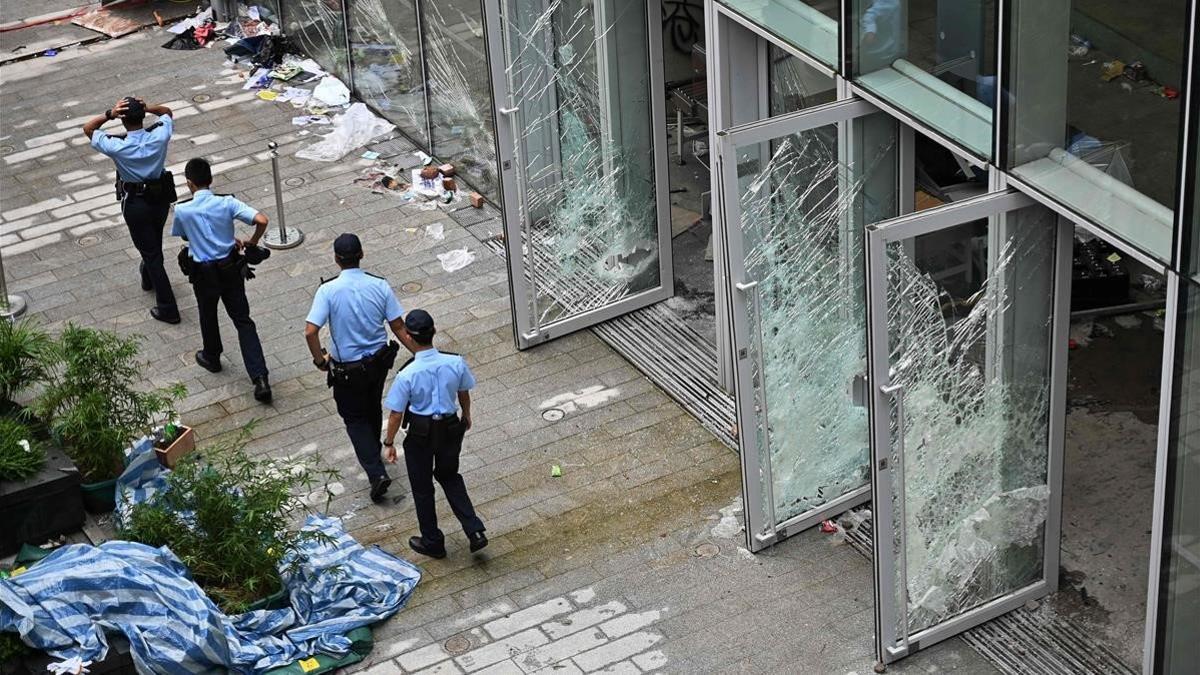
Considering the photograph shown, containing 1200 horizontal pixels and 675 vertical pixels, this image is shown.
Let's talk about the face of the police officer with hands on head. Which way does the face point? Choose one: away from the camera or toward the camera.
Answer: away from the camera

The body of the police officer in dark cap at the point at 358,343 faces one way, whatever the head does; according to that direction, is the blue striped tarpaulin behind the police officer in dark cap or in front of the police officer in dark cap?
behind

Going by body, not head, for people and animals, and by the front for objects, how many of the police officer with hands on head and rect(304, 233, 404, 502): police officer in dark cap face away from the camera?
2

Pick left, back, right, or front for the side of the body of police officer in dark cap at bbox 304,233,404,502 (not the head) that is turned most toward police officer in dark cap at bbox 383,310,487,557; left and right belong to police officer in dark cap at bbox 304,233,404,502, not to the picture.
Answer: back

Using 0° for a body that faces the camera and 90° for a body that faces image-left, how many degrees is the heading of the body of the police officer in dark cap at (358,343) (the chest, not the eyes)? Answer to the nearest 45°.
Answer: approximately 180°

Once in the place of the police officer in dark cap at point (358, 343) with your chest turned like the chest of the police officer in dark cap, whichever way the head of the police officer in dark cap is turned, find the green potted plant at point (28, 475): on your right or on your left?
on your left

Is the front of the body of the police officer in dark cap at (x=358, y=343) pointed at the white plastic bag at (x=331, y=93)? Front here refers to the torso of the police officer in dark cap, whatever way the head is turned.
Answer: yes

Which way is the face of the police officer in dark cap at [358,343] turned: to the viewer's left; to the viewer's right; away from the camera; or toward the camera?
away from the camera

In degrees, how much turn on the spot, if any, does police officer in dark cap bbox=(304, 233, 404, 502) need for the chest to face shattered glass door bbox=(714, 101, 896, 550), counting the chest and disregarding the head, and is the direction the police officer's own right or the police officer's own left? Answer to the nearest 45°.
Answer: approximately 135° to the police officer's own right

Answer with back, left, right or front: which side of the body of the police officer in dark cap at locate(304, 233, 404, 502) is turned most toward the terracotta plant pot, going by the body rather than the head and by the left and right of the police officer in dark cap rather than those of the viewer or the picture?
left

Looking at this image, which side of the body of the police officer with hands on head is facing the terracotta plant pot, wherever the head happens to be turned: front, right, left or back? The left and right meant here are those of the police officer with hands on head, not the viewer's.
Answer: back

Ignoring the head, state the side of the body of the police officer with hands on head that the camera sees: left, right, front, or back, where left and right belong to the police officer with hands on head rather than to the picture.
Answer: back
